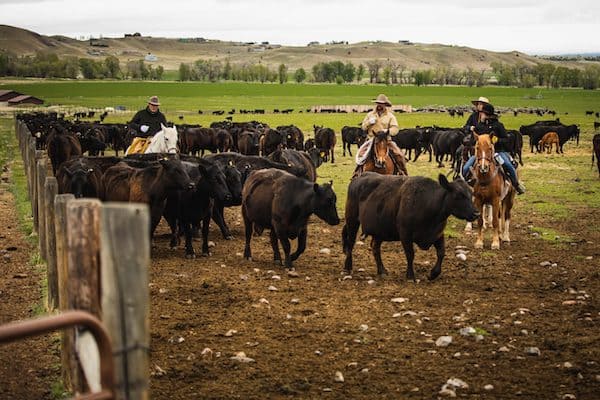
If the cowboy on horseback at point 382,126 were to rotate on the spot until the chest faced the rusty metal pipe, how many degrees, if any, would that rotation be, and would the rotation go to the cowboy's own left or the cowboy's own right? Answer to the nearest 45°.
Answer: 0° — they already face it

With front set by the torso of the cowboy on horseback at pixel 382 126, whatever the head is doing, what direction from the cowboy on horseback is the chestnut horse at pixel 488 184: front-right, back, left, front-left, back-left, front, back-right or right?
front-left

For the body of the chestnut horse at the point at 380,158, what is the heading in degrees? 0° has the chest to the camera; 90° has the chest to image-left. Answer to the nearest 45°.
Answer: approximately 0°

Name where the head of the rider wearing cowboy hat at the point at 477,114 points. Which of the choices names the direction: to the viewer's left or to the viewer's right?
to the viewer's left

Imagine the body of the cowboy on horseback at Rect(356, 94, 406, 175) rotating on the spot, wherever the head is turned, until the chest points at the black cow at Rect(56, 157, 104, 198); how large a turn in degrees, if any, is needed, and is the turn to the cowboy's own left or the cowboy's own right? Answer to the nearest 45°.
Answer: approximately 90° to the cowboy's own right

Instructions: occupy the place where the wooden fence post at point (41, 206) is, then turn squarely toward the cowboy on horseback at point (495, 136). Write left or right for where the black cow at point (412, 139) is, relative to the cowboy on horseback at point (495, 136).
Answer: left

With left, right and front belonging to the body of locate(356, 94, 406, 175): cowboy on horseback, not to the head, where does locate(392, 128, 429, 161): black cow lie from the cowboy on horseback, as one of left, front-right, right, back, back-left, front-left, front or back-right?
back

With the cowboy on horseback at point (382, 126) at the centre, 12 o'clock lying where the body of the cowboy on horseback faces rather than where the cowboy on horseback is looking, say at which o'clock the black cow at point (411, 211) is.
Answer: The black cow is roughly at 12 o'clock from the cowboy on horseback.

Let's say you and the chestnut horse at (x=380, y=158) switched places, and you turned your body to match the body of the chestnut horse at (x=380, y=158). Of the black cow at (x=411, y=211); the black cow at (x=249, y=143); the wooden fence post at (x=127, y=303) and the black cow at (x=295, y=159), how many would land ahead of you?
2

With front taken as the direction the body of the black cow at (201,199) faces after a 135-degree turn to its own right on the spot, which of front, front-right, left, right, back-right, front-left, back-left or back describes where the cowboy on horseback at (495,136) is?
back

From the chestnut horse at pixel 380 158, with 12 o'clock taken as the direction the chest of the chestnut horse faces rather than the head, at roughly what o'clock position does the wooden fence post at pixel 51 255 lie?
The wooden fence post is roughly at 1 o'clock from the chestnut horse.

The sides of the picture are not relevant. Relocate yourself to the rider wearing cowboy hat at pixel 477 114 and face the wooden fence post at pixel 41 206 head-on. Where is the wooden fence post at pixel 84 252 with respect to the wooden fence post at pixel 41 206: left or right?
left

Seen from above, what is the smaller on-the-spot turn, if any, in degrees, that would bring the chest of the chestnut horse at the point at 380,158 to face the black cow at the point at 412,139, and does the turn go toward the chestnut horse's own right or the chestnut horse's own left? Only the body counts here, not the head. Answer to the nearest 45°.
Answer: approximately 180°

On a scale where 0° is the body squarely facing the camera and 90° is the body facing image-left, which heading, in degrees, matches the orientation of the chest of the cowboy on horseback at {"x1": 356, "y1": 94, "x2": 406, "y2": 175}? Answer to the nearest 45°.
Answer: approximately 0°
